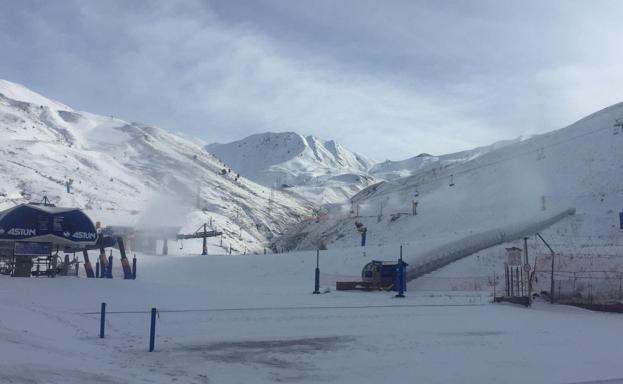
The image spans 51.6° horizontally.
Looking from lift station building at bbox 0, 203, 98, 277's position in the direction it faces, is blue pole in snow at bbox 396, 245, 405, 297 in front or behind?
in front

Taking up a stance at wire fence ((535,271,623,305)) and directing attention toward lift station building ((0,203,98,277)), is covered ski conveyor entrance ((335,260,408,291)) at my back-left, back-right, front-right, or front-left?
front-right

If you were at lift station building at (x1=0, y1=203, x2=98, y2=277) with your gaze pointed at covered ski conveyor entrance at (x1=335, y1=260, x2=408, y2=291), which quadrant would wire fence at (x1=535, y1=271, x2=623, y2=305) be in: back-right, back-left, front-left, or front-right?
front-right

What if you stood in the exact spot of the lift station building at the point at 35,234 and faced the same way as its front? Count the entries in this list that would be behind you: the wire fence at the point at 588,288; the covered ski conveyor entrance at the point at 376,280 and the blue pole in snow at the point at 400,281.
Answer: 0

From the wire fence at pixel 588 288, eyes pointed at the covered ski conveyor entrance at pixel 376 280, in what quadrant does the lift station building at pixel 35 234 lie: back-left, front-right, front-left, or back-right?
front-left

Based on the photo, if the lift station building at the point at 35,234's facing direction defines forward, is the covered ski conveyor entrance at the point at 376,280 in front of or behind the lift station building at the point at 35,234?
in front

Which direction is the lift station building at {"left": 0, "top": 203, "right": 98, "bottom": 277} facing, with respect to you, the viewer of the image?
facing the viewer

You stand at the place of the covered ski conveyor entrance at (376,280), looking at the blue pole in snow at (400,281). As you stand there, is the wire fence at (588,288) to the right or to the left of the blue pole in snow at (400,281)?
left

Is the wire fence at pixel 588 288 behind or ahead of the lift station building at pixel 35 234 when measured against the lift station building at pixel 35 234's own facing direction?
ahead
